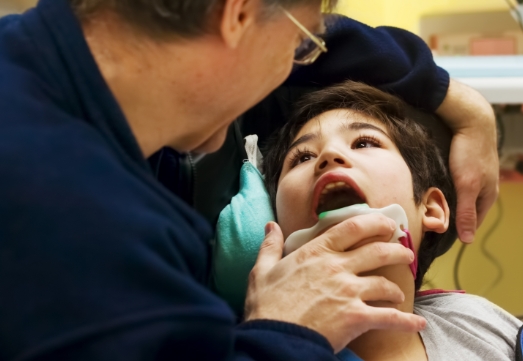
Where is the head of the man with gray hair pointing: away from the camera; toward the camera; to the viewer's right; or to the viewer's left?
to the viewer's right

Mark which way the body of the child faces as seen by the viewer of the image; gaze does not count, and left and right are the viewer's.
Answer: facing the viewer and to the left of the viewer
